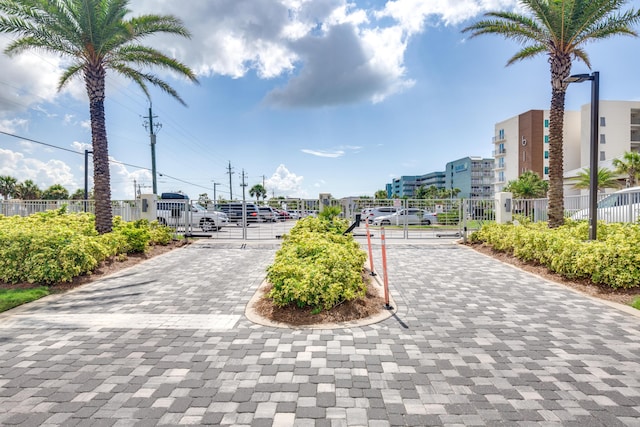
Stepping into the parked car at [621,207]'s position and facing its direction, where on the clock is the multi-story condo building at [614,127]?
The multi-story condo building is roughly at 3 o'clock from the parked car.

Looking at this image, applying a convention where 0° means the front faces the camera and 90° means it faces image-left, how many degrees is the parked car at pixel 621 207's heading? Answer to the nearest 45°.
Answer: approximately 90°

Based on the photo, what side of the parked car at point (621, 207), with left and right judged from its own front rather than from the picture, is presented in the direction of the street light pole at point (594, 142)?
left

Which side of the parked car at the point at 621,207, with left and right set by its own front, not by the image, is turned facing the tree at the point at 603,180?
right

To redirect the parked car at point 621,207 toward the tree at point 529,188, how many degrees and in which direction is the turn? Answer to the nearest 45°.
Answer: approximately 90° to its right

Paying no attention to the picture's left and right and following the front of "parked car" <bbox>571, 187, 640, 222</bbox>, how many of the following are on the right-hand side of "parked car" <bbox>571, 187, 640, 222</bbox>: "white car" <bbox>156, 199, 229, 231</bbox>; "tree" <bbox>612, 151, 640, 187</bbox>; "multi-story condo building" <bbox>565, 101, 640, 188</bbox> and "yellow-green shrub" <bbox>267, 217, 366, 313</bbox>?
2

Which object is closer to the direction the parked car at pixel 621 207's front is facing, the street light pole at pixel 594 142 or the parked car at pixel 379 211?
the parked car

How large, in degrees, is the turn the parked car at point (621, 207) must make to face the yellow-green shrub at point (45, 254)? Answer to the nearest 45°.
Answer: approximately 45° to its left

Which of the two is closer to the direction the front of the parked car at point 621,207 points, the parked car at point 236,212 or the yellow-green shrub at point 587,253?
the parked car

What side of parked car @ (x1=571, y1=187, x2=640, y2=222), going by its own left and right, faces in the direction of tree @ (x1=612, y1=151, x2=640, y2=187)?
right

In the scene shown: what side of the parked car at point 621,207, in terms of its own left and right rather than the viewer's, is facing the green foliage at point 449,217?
front

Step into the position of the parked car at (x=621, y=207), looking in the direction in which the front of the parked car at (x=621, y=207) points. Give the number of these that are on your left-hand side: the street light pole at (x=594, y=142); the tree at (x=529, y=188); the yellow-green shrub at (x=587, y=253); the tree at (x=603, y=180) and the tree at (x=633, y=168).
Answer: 2

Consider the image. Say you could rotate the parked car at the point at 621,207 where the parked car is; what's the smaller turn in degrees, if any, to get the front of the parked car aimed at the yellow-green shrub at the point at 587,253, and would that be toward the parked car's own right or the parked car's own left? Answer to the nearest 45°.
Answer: approximately 90° to the parked car's own left
